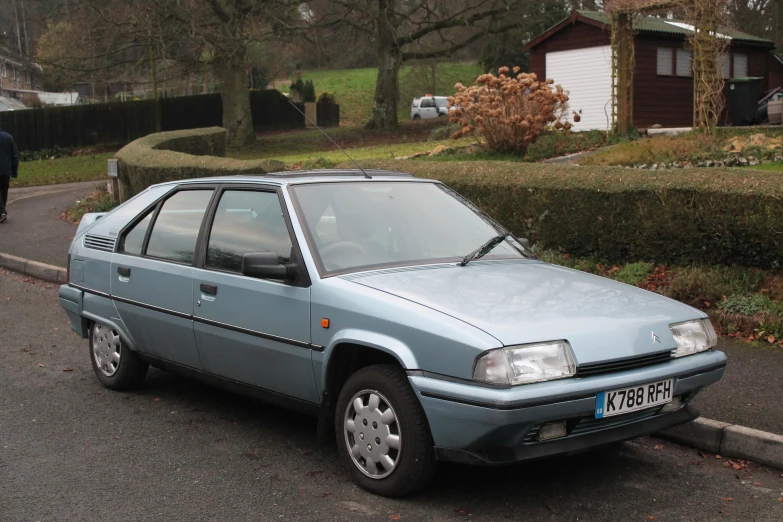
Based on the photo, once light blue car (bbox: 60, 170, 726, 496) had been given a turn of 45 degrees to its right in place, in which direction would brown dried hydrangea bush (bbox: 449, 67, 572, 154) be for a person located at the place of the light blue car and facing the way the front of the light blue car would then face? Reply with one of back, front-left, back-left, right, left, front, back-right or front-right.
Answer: back

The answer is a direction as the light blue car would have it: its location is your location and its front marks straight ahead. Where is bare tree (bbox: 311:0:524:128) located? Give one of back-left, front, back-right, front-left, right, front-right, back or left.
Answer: back-left

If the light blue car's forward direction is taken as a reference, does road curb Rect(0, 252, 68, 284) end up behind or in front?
behind

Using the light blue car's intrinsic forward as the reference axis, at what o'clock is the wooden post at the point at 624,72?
The wooden post is roughly at 8 o'clock from the light blue car.

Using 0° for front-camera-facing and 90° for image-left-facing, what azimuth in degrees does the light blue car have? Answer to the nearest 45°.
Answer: approximately 315°

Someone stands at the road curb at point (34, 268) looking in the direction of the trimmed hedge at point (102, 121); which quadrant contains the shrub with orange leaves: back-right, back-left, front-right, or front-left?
front-right

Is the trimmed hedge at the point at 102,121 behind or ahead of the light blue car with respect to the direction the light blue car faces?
behind

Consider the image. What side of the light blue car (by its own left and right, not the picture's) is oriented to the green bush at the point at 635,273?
left

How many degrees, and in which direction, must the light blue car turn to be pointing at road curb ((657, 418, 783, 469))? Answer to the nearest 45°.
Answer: approximately 45° to its left

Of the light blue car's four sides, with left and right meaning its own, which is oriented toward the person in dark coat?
back
